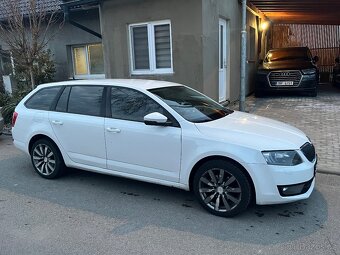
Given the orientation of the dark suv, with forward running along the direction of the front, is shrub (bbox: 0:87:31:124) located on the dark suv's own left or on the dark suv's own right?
on the dark suv's own right

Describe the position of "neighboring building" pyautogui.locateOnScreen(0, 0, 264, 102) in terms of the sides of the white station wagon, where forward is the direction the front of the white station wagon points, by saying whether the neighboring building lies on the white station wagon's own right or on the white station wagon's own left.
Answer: on the white station wagon's own left

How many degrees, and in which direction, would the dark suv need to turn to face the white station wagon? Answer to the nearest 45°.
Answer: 0° — it already faces it

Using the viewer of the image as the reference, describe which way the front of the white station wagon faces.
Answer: facing the viewer and to the right of the viewer

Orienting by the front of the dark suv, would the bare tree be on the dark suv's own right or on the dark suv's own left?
on the dark suv's own right

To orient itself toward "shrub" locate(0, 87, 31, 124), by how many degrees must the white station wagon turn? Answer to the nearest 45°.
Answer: approximately 180°

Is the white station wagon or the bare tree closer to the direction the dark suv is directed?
the white station wagon

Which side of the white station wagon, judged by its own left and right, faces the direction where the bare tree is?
back

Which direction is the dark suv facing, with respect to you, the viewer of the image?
facing the viewer
